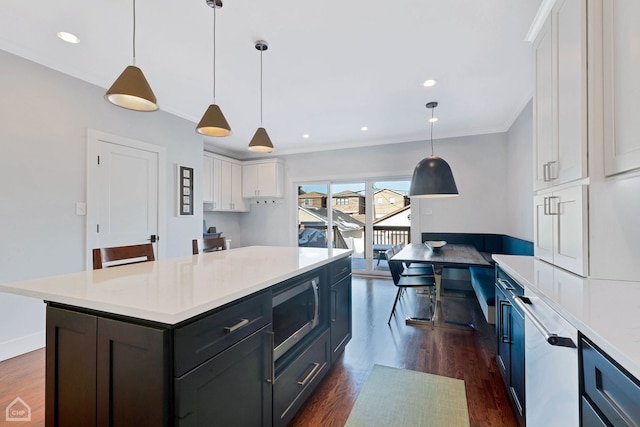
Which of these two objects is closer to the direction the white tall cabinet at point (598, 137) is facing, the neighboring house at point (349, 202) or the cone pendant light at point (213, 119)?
the cone pendant light

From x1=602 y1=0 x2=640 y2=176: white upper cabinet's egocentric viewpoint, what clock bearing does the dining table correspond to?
The dining table is roughly at 3 o'clock from the white upper cabinet.

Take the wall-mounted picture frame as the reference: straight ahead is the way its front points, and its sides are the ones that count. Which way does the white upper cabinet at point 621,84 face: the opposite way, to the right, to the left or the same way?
the opposite way

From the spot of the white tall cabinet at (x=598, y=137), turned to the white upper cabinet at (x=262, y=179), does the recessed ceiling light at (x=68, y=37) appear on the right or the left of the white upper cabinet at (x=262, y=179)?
left
